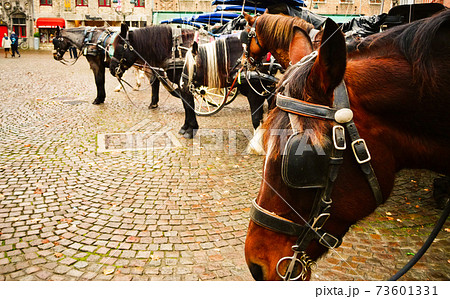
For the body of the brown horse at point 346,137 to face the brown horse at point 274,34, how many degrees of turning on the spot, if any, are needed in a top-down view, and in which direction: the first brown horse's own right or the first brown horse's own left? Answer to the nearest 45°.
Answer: approximately 90° to the first brown horse's own right

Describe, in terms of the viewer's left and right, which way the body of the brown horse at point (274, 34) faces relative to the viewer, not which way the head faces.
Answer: facing to the left of the viewer

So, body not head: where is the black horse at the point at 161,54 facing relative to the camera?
to the viewer's left

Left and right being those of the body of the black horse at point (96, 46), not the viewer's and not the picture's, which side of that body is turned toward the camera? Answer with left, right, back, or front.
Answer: left

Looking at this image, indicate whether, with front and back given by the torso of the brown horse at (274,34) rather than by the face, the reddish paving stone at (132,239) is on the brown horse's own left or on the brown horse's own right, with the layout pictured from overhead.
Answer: on the brown horse's own left

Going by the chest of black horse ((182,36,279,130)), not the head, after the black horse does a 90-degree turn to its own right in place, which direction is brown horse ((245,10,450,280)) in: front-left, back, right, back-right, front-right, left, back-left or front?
back

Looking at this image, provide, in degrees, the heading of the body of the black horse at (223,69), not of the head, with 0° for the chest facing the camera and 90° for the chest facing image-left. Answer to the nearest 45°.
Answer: approximately 90°

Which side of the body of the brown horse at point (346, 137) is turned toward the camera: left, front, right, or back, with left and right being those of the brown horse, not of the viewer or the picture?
left
